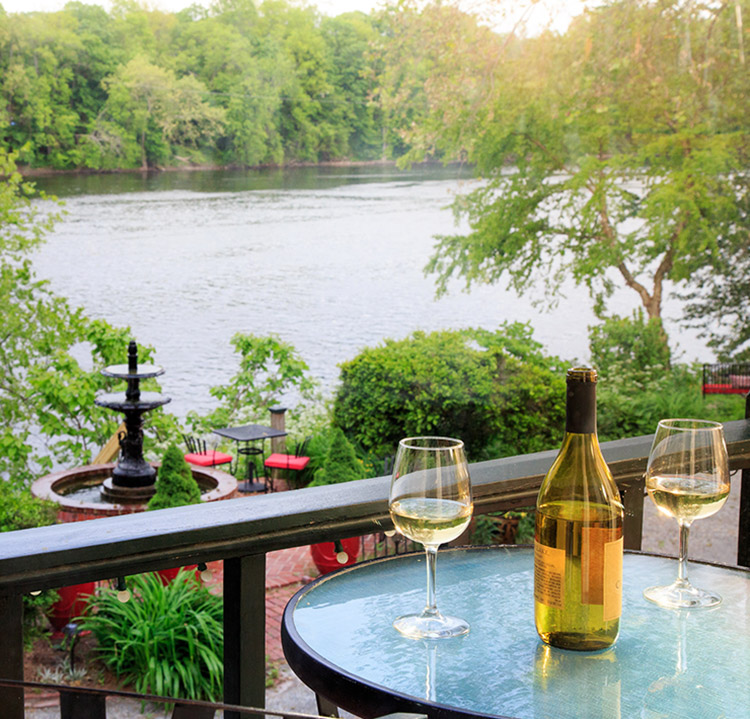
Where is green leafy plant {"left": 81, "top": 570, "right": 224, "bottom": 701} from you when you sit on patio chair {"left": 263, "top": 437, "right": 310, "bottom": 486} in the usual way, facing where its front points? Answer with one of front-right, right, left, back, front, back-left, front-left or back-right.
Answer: left

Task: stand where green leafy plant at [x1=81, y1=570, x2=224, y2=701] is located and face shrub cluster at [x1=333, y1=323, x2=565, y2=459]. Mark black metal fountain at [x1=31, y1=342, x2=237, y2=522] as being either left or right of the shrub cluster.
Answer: left

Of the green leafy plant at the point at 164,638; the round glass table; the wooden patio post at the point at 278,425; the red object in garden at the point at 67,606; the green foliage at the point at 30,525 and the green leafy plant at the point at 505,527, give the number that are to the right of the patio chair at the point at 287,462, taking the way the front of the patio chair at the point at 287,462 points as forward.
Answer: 1

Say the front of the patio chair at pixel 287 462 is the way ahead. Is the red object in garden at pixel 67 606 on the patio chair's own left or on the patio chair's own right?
on the patio chair's own left

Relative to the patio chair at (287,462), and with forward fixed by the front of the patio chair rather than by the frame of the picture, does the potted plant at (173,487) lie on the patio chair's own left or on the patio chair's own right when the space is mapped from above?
on the patio chair's own left

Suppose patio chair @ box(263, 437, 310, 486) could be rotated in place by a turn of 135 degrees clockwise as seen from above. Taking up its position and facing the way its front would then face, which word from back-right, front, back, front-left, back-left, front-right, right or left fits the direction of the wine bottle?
back-right

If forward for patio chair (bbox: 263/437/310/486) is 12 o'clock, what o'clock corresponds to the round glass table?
The round glass table is roughly at 9 o'clock from the patio chair.

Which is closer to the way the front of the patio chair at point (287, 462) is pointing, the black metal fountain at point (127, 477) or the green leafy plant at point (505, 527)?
the black metal fountain

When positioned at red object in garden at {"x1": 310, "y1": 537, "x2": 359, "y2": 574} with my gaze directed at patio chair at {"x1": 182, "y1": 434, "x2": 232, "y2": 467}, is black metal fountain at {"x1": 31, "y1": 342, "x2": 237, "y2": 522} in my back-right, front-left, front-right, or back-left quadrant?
front-left

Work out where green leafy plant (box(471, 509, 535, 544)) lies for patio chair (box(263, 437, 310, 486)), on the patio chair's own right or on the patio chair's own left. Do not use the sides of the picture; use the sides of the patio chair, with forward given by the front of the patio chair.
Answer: on the patio chair's own left

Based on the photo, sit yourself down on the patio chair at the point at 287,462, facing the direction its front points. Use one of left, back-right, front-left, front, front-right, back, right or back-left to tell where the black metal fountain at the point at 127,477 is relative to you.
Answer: front-left

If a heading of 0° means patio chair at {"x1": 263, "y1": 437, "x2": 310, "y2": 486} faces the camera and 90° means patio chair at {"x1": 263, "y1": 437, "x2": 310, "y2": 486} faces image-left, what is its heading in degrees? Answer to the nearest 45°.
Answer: approximately 90°

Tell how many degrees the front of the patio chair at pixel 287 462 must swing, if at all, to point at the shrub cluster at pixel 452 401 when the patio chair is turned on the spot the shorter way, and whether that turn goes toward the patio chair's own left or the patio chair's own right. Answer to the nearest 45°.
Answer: approximately 180°

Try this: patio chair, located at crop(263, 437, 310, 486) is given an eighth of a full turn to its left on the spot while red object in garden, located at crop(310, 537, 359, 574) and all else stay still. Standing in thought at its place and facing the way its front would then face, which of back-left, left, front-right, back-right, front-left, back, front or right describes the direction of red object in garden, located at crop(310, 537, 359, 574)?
front-left

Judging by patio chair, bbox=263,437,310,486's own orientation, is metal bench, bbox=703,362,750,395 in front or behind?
behind

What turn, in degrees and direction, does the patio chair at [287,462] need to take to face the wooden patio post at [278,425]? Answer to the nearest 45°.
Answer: approximately 90° to its right
